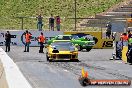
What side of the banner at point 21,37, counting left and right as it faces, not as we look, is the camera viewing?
front

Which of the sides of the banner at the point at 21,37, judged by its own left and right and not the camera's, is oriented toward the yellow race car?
front
